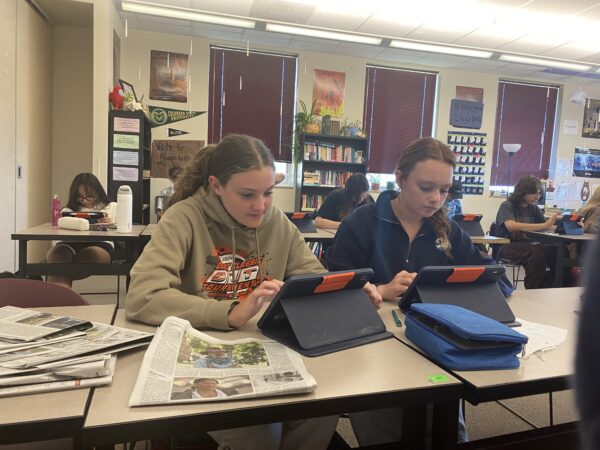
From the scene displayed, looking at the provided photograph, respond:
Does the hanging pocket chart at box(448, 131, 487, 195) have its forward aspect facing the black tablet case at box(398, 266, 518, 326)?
yes

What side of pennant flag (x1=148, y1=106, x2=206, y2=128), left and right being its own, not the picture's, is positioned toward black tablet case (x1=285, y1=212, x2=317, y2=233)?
front

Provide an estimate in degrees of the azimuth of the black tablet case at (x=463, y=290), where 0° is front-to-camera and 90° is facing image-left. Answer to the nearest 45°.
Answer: approximately 180°

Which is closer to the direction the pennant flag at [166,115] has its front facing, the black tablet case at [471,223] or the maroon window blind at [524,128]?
the black tablet case

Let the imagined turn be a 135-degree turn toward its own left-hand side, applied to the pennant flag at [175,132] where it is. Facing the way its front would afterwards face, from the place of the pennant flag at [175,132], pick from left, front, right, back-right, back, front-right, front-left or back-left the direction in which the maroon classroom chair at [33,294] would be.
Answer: back-right

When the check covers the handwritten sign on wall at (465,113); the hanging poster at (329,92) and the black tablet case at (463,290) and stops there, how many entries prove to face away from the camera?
1

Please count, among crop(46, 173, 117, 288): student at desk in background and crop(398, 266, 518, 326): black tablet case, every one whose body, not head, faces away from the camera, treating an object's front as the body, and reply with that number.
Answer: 1

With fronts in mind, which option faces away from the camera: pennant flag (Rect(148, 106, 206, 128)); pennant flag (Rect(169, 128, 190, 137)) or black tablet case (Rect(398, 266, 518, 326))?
the black tablet case

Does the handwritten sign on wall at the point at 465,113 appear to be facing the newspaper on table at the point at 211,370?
yes

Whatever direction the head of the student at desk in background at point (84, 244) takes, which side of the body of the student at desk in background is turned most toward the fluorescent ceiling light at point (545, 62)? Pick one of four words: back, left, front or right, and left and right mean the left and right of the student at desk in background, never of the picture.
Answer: left

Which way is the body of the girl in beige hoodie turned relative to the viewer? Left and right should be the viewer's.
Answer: facing the viewer and to the right of the viewer

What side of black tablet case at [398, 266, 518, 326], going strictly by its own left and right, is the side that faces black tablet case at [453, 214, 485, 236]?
front

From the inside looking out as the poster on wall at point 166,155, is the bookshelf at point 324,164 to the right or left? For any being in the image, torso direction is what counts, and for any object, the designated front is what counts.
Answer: on its left

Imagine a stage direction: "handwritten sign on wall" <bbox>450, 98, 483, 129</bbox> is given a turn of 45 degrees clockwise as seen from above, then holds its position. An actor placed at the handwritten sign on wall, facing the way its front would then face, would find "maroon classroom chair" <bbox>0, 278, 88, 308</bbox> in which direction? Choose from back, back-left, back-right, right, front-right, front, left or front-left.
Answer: front-left

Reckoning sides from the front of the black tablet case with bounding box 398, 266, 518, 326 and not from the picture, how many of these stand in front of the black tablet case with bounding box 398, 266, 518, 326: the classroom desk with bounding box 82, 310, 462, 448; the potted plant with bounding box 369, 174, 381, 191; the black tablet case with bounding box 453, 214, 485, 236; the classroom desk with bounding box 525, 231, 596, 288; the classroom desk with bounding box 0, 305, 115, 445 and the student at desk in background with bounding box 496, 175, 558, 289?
4
